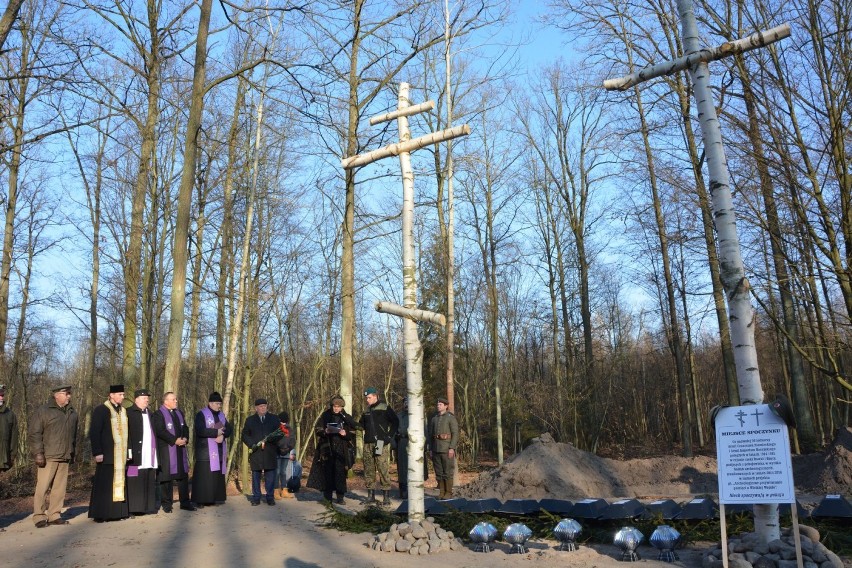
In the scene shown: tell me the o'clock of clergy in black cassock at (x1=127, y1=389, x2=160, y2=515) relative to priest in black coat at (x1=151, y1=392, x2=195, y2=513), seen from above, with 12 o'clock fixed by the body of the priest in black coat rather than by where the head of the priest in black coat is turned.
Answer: The clergy in black cassock is roughly at 3 o'clock from the priest in black coat.

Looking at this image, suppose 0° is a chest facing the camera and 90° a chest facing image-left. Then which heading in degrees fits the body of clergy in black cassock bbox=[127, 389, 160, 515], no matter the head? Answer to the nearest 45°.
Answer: approximately 315°

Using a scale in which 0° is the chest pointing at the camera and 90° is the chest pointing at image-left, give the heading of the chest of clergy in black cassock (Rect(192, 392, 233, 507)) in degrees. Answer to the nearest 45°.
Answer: approximately 315°

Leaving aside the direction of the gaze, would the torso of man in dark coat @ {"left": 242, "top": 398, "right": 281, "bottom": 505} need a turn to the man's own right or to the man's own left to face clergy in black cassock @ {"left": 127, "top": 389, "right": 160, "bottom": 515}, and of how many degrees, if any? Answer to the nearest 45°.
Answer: approximately 45° to the man's own right

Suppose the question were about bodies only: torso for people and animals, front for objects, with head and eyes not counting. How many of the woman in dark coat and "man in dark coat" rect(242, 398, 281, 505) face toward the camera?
2

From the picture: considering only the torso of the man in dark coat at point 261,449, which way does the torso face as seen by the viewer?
toward the camera

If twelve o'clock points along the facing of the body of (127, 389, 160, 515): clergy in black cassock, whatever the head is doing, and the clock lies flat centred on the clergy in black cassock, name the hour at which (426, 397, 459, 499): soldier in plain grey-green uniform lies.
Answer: The soldier in plain grey-green uniform is roughly at 10 o'clock from the clergy in black cassock.

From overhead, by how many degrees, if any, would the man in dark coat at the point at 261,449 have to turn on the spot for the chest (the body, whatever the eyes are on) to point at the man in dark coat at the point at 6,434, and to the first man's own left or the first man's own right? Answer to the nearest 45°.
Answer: approximately 90° to the first man's own right

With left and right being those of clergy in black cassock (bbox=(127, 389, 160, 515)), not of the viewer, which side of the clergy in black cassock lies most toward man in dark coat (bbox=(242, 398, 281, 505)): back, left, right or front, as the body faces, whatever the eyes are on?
left

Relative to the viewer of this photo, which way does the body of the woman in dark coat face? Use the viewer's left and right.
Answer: facing the viewer

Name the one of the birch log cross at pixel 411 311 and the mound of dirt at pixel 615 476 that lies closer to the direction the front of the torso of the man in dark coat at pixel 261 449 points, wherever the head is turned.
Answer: the birch log cross

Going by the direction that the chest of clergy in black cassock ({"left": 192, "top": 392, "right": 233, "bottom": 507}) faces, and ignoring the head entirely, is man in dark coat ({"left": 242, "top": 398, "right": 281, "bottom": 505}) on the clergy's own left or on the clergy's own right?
on the clergy's own left

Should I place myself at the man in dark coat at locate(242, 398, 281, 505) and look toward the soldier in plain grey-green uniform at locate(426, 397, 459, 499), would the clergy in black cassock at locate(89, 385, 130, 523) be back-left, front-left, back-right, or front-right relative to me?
back-right
